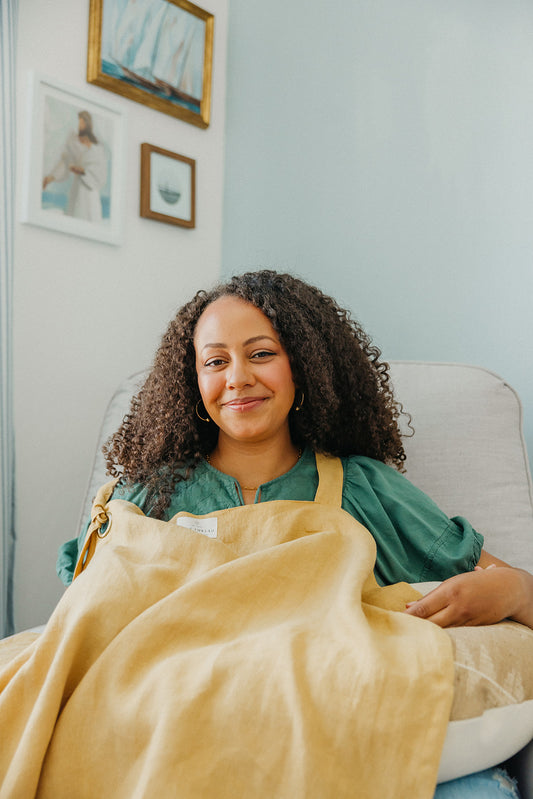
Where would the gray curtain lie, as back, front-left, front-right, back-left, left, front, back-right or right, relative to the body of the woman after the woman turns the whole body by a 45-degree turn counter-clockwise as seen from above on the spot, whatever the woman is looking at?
back

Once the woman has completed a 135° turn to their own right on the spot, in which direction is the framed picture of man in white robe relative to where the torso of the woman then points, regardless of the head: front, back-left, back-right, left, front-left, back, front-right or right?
front

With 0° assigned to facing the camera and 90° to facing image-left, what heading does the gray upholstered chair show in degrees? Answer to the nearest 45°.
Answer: approximately 0°

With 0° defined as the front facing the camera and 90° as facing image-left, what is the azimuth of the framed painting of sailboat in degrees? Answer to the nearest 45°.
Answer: approximately 315°
